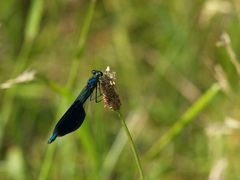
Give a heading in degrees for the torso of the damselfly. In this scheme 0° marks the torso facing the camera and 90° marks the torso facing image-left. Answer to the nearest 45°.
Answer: approximately 270°
